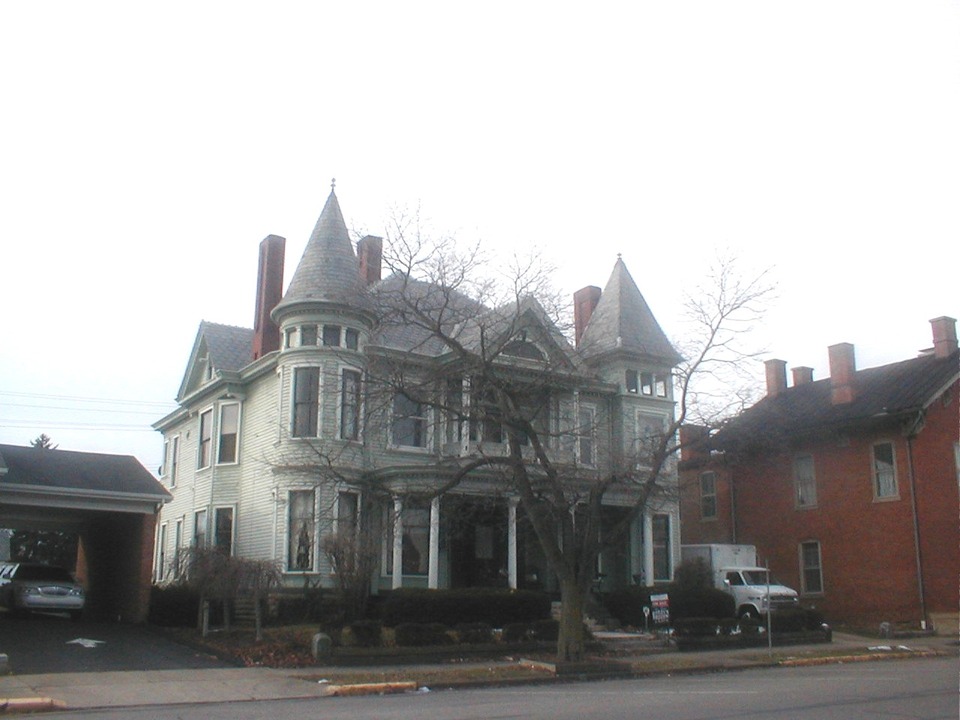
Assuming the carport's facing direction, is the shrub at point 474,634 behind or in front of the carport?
in front

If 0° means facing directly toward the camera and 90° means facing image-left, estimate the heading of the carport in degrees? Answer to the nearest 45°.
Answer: approximately 0°

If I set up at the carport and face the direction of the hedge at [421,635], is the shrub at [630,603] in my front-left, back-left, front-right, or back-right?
front-left

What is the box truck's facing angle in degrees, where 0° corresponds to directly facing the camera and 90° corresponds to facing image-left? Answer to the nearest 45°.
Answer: approximately 315°

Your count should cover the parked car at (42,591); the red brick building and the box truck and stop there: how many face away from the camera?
0

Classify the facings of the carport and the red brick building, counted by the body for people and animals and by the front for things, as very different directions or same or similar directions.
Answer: same or similar directions

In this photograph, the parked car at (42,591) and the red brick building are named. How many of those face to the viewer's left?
0

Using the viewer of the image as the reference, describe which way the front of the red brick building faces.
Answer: facing the viewer and to the right of the viewer

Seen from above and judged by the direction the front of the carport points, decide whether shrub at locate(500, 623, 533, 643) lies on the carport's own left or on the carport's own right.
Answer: on the carport's own left
